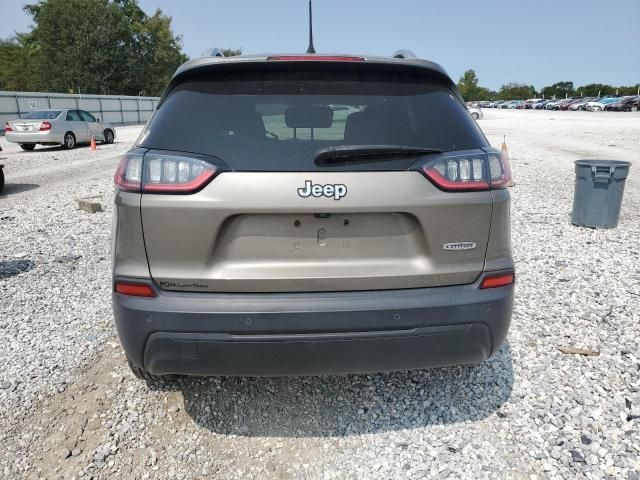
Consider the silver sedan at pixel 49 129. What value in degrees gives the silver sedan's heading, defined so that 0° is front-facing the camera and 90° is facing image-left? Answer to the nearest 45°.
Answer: approximately 225°

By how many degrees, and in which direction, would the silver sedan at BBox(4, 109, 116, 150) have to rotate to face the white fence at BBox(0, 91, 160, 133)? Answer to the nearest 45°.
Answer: approximately 45° to its left
